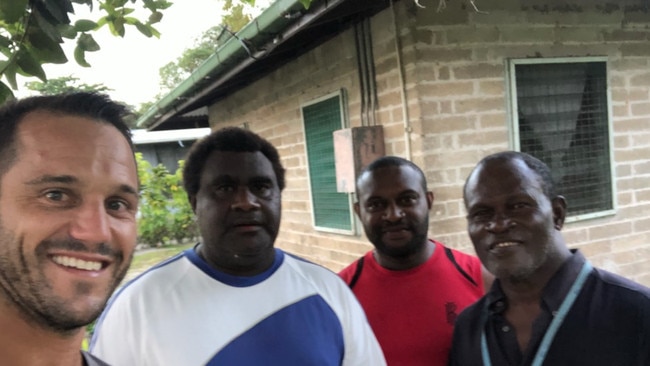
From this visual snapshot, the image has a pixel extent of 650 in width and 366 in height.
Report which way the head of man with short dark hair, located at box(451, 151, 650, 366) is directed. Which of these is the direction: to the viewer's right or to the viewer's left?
to the viewer's left

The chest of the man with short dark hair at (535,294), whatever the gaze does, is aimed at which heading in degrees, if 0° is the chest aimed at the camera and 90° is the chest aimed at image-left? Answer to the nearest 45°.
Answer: approximately 45°

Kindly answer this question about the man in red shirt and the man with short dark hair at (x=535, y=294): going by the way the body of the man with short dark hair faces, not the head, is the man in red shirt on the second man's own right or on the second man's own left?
on the second man's own right

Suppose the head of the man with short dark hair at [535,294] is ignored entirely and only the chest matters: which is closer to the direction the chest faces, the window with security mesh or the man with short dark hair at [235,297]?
the man with short dark hair

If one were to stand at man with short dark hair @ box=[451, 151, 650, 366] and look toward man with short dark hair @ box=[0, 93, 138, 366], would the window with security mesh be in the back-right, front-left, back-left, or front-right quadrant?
back-right

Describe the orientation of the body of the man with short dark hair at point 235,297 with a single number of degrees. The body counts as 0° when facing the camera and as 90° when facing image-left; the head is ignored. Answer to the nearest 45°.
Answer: approximately 0°
